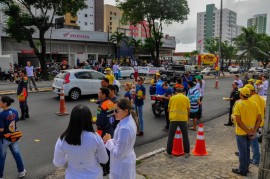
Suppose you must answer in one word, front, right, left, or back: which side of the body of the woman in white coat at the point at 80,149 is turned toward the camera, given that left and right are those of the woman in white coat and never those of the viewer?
back

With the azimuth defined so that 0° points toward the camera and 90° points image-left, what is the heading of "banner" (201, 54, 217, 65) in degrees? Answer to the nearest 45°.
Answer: approximately 0°

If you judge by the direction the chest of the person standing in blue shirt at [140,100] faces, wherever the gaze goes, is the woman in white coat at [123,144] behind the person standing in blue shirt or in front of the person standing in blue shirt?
in front

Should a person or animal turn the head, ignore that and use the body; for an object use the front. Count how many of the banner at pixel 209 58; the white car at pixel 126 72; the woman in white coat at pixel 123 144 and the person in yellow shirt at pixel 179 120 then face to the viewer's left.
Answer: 1

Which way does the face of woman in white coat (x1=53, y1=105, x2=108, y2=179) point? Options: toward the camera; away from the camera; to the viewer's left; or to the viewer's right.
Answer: away from the camera

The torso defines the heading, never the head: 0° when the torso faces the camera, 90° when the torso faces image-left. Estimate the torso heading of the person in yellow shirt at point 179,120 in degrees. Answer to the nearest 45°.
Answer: approximately 180°

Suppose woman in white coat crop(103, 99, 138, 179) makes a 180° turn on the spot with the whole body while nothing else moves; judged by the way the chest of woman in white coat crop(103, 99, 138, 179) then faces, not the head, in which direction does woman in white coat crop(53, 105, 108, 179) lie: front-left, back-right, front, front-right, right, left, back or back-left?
back-right

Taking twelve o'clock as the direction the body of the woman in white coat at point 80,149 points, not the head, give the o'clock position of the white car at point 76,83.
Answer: The white car is roughly at 12 o'clock from the woman in white coat.

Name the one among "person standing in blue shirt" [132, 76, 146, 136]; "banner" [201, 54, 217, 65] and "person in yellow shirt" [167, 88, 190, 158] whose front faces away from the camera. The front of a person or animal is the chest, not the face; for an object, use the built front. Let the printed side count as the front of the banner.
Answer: the person in yellow shirt

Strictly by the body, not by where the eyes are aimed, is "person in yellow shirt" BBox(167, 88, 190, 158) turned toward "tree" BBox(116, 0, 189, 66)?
yes
